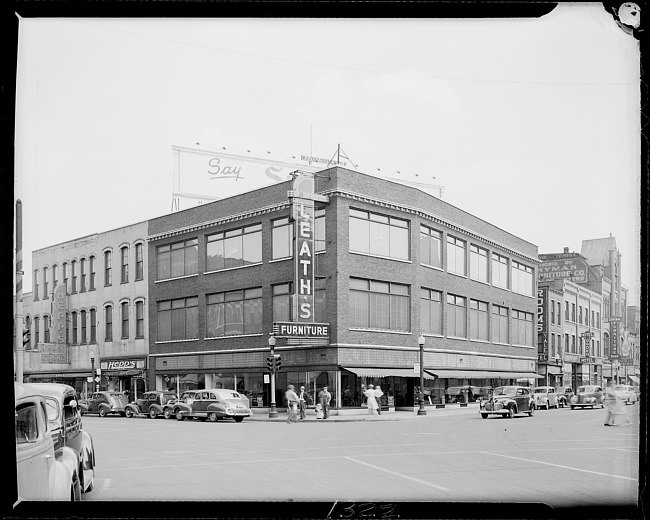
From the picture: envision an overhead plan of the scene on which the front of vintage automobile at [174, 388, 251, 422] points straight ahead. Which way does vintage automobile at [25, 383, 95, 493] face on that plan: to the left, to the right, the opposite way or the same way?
the opposite way

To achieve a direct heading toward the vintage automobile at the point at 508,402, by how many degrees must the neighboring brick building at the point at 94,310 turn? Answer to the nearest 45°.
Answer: approximately 135° to its left

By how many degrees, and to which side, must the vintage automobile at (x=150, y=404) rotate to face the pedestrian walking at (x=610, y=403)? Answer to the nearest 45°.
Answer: approximately 180°
